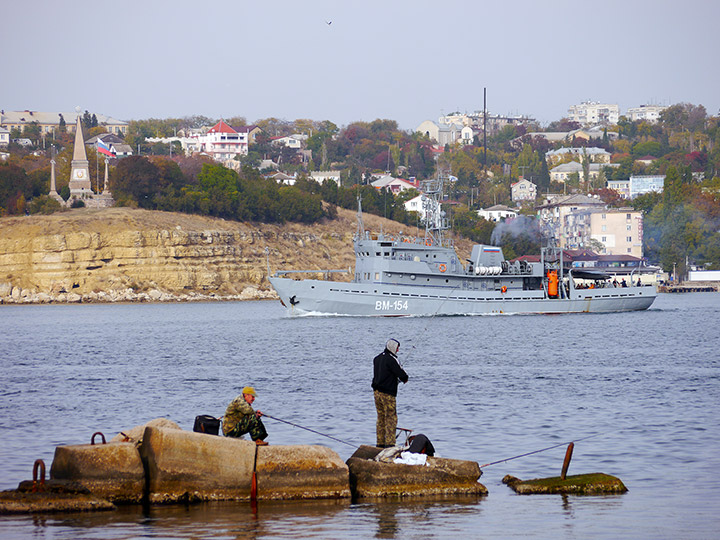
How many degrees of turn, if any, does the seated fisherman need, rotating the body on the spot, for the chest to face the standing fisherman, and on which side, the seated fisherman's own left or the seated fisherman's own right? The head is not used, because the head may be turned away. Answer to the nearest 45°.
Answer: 0° — they already face them

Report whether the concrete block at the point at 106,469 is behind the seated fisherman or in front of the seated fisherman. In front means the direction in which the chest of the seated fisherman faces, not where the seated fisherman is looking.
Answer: behind

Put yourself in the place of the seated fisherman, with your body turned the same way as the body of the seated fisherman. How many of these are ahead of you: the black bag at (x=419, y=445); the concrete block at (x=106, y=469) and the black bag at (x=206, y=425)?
1

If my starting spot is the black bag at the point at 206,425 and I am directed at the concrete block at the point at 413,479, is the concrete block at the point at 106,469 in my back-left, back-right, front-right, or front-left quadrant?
back-right

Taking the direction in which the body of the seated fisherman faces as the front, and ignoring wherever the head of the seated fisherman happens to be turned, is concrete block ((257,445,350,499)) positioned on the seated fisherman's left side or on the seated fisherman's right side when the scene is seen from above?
on the seated fisherman's right side

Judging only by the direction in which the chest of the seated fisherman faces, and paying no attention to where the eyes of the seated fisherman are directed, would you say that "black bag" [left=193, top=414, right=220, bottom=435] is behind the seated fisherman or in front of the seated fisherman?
behind

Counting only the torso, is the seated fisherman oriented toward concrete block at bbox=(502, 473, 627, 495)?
yes

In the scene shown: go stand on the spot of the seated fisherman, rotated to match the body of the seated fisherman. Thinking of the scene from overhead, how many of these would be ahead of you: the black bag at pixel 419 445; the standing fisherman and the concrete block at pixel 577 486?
3

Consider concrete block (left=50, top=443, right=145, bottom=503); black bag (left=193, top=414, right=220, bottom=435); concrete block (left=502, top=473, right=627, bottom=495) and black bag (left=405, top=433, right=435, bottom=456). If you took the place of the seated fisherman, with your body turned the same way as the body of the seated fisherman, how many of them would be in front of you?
2

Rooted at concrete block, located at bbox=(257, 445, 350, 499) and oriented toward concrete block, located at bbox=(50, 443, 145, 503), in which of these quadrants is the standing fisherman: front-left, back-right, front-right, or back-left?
back-right

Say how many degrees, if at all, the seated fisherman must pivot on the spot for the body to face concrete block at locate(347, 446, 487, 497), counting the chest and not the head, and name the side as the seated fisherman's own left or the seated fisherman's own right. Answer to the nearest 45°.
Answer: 0° — they already face it

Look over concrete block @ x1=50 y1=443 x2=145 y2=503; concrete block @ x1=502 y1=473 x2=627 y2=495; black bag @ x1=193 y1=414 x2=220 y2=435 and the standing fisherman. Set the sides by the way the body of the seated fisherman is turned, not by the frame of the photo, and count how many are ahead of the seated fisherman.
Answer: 2

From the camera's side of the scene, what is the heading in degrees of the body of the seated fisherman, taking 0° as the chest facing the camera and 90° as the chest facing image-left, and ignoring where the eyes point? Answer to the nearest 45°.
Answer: approximately 270°

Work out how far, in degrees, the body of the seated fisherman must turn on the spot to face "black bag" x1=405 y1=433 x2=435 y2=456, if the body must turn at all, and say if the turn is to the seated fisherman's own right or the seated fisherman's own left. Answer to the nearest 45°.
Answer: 0° — they already face it
